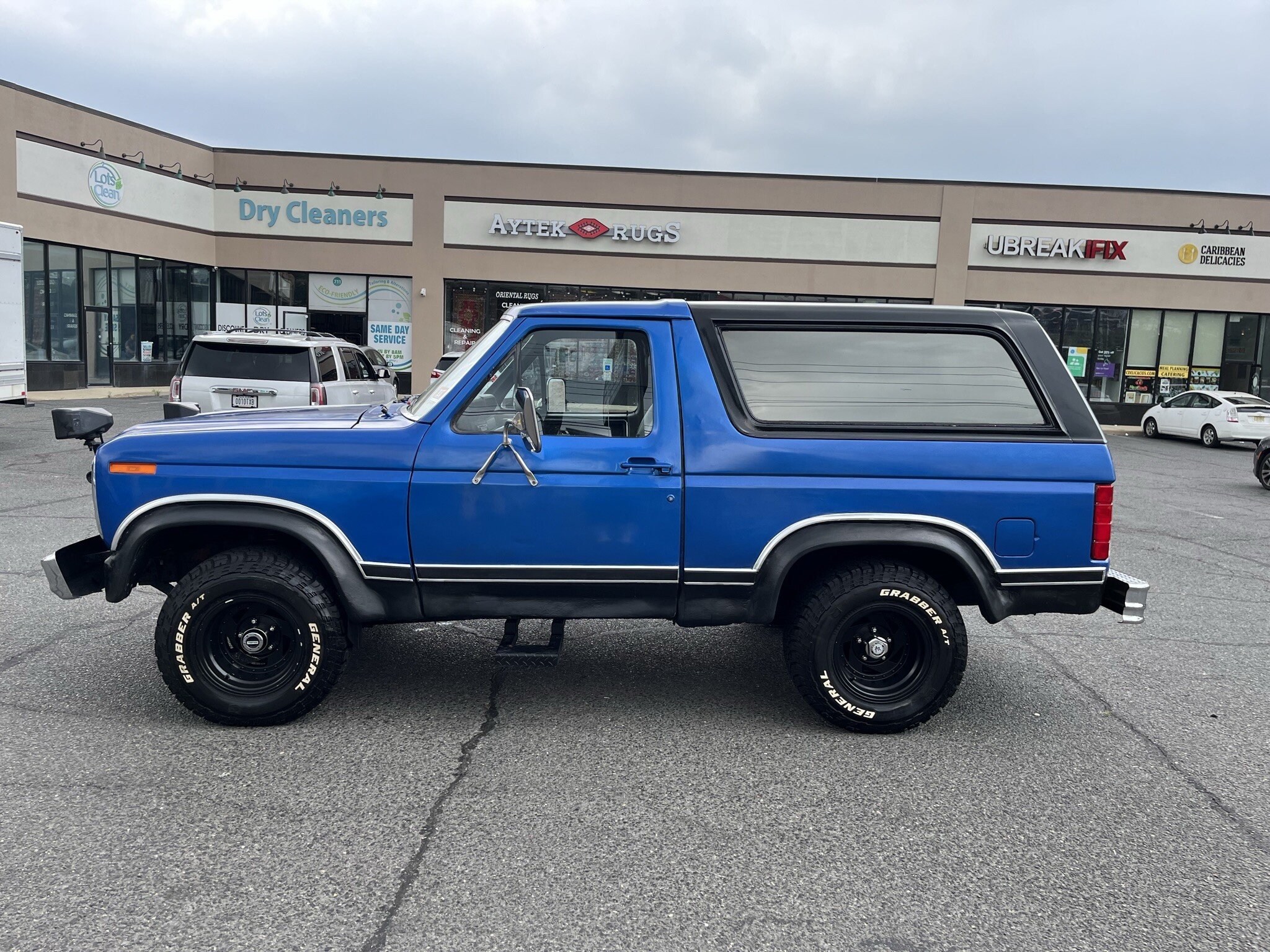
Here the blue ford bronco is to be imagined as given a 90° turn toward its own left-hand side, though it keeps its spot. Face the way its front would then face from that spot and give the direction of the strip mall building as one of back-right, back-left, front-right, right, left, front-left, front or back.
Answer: back

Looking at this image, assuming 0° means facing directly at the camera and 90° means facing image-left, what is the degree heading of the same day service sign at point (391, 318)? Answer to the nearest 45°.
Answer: approximately 0°

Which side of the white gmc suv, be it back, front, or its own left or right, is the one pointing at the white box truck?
left

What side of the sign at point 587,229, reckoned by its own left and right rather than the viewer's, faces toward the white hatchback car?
left

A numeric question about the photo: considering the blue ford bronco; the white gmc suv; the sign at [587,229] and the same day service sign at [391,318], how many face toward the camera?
2

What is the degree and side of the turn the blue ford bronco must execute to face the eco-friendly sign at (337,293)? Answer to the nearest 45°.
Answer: approximately 90° to its right

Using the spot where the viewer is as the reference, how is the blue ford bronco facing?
facing to the left of the viewer

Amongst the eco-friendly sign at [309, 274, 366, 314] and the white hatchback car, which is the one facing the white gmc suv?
the eco-friendly sign

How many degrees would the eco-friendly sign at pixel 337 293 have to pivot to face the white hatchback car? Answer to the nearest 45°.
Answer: approximately 45° to its left

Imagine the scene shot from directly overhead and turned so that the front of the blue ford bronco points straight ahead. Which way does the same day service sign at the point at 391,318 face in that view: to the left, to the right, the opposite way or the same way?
to the left

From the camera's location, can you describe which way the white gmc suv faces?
facing away from the viewer and to the right of the viewer

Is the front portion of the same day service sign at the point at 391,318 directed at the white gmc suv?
yes

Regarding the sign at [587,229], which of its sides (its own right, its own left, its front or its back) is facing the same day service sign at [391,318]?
right
